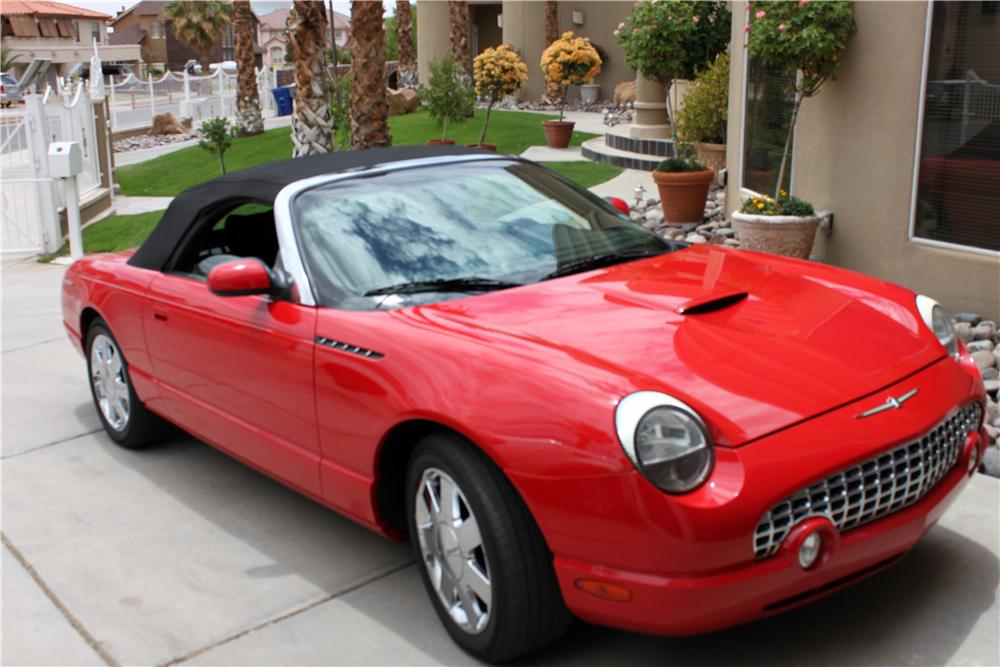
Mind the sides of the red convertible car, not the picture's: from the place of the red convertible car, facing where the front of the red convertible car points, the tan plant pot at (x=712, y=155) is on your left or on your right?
on your left

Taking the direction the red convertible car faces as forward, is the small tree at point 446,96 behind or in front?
behind

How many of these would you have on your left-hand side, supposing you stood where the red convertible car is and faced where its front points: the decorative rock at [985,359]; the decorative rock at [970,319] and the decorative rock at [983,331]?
3

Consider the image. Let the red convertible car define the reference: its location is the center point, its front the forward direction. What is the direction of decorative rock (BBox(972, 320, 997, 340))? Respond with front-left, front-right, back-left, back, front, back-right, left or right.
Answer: left

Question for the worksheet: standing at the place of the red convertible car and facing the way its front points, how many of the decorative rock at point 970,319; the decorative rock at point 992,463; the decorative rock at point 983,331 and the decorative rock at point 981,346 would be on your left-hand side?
4

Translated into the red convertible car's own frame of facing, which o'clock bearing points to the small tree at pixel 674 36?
The small tree is roughly at 8 o'clock from the red convertible car.

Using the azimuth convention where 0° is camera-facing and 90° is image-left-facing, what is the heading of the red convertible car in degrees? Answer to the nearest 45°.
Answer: approximately 315°

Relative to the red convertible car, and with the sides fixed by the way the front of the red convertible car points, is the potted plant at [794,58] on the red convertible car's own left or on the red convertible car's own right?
on the red convertible car's own left

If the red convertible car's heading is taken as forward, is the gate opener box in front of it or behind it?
behind

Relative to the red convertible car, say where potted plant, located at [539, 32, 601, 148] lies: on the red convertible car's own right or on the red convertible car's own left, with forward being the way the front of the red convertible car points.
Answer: on the red convertible car's own left

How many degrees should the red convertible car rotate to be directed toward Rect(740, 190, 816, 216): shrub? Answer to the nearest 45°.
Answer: approximately 135° to its left

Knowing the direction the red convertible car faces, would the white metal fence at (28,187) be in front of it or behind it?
behind

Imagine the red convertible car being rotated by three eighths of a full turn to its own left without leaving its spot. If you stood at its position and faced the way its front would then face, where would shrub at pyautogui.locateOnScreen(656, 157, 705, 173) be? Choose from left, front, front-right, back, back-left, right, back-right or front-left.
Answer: front

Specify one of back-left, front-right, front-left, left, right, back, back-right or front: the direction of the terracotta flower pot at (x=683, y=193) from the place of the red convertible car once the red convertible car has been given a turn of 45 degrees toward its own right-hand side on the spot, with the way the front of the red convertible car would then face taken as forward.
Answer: back

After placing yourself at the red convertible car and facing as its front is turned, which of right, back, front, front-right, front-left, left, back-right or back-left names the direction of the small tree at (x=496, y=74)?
back-left

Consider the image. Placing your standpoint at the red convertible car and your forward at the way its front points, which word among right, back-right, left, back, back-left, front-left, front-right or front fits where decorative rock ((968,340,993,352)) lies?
left

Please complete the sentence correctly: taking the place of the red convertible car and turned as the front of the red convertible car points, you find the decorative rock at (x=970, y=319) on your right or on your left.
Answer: on your left

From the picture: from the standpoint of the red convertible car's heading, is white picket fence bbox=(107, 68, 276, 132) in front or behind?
behind

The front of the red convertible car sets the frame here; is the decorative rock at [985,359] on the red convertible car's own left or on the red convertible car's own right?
on the red convertible car's own left
